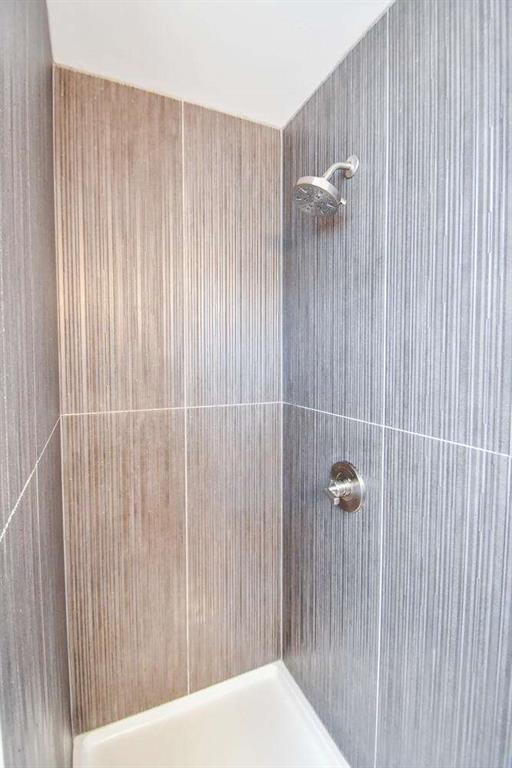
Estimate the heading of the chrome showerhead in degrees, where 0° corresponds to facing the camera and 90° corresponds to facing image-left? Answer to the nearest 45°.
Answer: approximately 45°

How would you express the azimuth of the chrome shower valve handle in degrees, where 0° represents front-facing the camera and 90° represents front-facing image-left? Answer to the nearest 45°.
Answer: approximately 45°
